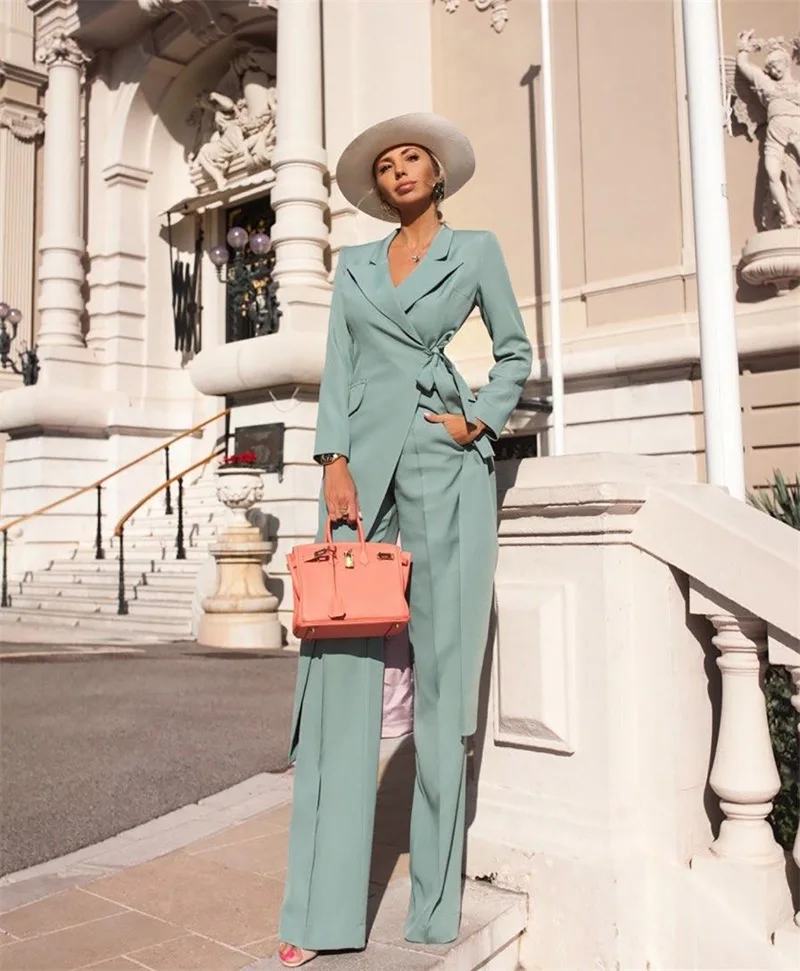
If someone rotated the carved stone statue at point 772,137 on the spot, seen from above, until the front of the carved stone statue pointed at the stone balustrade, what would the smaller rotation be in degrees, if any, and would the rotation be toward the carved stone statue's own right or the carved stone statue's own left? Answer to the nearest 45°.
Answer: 0° — it already faces it

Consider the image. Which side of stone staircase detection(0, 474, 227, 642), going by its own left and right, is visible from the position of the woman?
front

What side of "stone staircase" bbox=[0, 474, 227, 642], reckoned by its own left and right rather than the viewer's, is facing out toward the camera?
front

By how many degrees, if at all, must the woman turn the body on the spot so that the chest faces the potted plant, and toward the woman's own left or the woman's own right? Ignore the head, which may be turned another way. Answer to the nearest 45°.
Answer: approximately 180°

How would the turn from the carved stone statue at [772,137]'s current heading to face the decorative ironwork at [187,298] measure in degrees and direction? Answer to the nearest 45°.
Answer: approximately 135° to its right

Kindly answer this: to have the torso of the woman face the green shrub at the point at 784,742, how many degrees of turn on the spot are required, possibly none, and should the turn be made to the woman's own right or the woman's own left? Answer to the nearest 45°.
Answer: approximately 135° to the woman's own left

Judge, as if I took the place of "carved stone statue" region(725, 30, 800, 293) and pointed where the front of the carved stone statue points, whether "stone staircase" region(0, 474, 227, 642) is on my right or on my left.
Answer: on my right

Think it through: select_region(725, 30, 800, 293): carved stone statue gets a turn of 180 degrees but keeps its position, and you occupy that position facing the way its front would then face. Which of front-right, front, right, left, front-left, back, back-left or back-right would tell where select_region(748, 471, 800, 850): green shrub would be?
back

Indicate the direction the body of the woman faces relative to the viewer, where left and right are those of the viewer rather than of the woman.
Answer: facing the viewer

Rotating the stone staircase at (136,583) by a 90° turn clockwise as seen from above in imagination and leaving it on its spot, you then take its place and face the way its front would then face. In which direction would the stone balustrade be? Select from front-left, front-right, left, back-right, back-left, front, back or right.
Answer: left

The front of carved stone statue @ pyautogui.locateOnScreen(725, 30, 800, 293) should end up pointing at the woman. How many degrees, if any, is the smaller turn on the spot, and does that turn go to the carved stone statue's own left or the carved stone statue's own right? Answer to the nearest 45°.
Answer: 0° — it already faces them

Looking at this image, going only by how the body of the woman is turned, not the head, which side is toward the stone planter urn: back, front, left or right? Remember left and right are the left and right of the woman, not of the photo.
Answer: back

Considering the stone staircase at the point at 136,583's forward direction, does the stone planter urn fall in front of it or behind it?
in front
